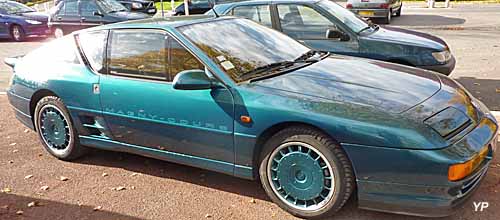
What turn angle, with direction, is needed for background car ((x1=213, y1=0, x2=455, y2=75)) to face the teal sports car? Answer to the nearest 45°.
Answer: approximately 45° to its right

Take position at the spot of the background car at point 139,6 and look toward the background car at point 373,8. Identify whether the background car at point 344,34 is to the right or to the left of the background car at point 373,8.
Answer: right

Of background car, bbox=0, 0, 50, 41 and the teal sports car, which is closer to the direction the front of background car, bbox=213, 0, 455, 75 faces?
the teal sports car

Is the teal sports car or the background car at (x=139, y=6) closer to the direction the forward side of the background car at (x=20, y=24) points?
the teal sports car

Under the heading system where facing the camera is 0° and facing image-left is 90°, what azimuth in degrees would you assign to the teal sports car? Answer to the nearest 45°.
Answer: approximately 315°

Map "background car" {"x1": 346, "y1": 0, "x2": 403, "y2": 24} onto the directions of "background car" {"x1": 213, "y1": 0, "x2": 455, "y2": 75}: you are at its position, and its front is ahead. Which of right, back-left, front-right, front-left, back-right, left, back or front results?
back-left
